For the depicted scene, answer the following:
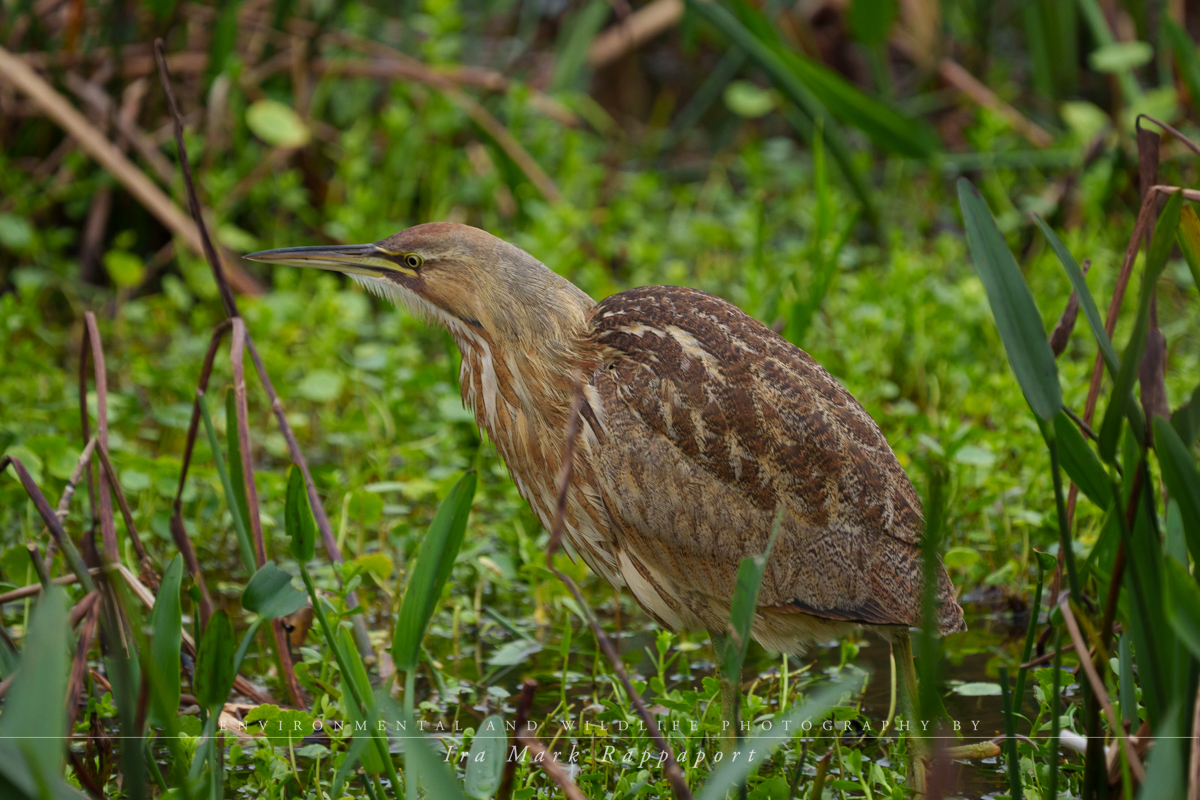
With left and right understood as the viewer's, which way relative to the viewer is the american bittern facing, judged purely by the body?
facing to the left of the viewer

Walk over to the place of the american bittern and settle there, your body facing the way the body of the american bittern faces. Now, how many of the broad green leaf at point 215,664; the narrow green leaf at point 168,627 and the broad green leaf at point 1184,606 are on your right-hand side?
0

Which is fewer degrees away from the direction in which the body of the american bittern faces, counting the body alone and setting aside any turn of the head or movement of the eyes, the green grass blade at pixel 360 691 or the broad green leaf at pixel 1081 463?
the green grass blade

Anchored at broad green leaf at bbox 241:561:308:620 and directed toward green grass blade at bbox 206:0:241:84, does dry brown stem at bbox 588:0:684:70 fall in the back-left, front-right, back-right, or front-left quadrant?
front-right

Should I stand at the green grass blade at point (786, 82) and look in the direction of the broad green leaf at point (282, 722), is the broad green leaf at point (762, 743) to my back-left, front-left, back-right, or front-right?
front-left

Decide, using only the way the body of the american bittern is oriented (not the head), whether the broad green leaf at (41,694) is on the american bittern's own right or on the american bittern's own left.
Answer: on the american bittern's own left

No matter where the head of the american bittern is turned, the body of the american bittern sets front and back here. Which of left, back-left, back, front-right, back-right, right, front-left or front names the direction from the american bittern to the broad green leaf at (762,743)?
left

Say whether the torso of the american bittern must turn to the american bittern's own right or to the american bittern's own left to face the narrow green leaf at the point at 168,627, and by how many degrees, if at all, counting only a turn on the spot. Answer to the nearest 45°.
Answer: approximately 45° to the american bittern's own left

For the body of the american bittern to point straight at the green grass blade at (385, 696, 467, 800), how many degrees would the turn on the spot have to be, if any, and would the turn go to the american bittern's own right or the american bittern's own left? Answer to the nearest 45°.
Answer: approximately 90° to the american bittern's own left

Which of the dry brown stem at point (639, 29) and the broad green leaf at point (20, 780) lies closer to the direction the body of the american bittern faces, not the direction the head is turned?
the broad green leaf

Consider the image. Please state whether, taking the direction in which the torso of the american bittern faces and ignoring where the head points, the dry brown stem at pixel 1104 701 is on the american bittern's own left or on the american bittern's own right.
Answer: on the american bittern's own left

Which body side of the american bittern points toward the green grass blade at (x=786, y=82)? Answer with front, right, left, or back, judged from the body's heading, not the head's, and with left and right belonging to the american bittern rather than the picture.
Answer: right
